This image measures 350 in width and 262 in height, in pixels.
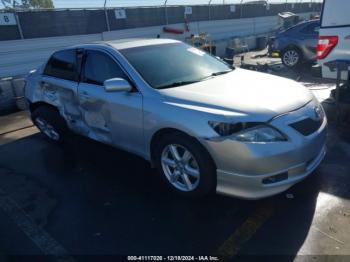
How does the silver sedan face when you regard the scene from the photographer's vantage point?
facing the viewer and to the right of the viewer

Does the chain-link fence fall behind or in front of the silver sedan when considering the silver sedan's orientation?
behind
